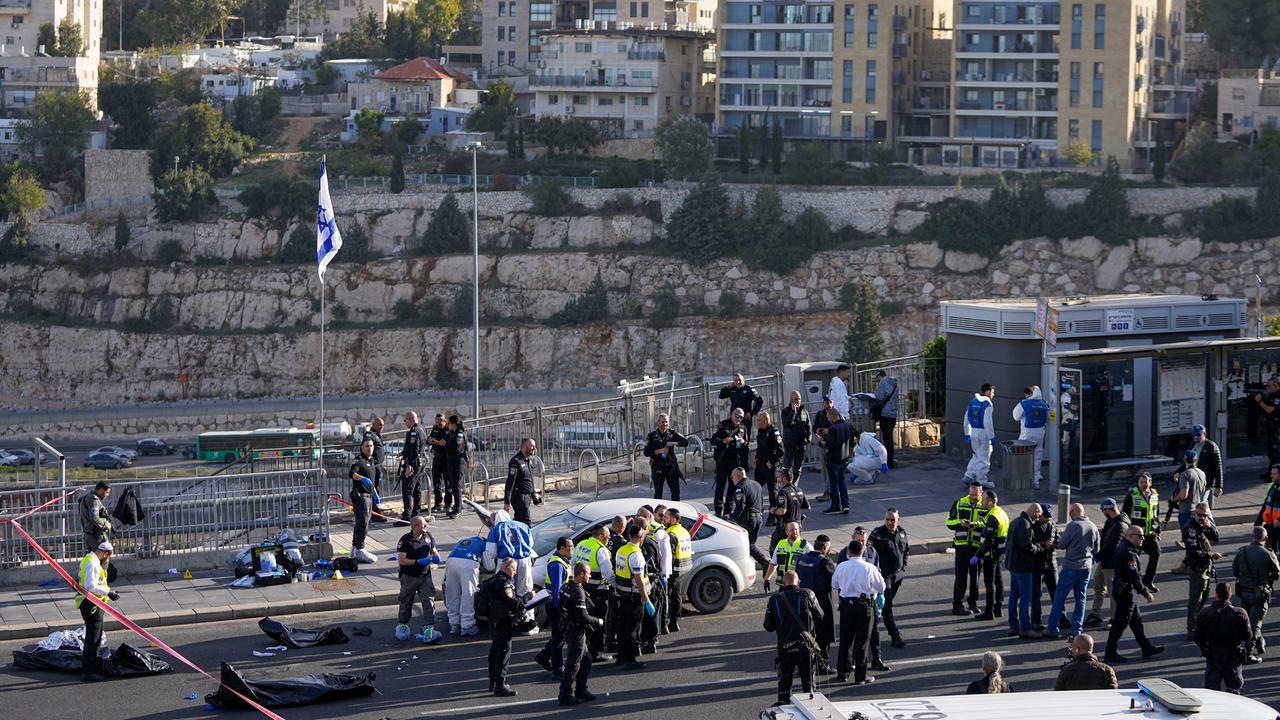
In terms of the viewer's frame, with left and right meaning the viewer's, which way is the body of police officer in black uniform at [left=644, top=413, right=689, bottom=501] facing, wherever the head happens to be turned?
facing the viewer

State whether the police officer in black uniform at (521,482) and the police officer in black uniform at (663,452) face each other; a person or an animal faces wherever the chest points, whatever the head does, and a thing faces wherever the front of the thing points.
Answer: no

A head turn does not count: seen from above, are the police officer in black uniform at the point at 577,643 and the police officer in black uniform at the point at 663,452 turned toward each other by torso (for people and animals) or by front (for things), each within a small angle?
no

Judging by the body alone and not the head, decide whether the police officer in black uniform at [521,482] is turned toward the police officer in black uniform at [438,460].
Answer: no

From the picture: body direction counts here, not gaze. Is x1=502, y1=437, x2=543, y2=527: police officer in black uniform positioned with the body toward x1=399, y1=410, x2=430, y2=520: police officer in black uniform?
no

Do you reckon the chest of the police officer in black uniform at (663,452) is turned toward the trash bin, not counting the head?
no

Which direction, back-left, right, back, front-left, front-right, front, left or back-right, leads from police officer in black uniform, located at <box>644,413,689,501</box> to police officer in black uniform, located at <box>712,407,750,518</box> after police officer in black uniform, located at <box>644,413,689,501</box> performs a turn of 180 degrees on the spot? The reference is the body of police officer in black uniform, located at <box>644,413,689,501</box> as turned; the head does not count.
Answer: right

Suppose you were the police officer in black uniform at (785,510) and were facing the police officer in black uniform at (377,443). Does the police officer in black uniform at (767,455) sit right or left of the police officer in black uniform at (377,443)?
right

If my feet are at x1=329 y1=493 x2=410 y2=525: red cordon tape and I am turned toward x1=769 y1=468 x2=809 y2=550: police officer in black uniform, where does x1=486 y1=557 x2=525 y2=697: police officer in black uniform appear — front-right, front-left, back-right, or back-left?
front-right
